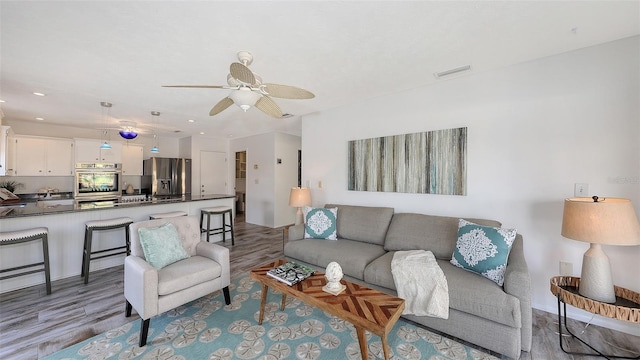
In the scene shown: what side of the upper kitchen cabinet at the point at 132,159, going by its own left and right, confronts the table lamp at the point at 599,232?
front

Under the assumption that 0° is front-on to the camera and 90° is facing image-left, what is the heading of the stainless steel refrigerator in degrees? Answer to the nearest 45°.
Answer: approximately 0°

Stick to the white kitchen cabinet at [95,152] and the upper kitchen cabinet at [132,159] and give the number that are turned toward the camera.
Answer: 2

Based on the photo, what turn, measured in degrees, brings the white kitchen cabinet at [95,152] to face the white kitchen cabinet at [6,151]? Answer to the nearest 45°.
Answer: approximately 45° to its right

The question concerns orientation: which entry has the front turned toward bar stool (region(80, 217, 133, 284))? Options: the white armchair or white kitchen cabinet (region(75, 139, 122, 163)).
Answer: the white kitchen cabinet

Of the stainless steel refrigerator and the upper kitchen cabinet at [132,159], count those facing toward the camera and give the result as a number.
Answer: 2

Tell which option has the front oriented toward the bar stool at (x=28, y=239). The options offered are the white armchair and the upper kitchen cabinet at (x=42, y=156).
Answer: the upper kitchen cabinet

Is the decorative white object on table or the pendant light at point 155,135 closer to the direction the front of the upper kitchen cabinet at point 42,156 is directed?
the decorative white object on table

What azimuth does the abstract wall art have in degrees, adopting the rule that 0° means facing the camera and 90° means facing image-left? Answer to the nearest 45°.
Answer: approximately 45°

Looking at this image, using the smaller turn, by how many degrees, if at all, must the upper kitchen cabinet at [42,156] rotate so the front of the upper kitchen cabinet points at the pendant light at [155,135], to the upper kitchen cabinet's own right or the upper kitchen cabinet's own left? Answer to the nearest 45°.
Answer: approximately 45° to the upper kitchen cabinet's own left

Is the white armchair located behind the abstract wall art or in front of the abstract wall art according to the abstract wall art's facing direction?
in front
